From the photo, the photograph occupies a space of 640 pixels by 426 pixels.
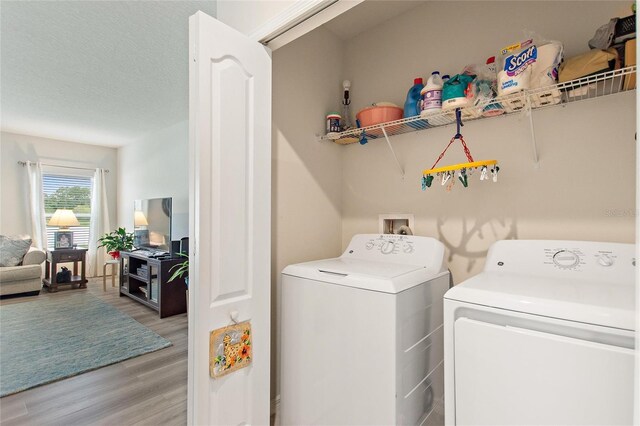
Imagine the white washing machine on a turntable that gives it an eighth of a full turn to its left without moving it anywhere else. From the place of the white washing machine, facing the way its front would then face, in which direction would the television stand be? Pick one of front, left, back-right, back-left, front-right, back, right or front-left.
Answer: back-right

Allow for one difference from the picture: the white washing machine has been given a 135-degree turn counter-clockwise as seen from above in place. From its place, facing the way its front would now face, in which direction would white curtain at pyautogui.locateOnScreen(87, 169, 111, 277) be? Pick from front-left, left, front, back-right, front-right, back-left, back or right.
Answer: back-left

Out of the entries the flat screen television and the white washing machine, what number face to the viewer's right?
0

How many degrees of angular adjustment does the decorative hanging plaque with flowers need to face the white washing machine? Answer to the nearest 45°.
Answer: approximately 45° to its left

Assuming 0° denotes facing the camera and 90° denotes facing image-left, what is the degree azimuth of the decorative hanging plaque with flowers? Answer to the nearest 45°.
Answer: approximately 315°

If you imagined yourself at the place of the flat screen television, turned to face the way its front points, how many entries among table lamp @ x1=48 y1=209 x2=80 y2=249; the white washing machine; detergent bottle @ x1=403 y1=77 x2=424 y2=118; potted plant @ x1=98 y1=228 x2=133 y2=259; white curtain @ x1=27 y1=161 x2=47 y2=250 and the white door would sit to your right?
3

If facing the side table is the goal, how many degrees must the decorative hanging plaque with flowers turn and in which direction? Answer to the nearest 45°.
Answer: approximately 180°

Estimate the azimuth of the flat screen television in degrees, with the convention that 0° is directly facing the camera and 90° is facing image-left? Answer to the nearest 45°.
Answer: approximately 45°

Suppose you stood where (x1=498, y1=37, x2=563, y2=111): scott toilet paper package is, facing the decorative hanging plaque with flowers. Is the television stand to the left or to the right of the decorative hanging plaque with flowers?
right

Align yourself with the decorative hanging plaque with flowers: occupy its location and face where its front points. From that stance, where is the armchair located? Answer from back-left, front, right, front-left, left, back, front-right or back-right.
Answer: back

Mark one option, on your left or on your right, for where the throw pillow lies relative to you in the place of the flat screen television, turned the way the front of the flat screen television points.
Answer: on your right

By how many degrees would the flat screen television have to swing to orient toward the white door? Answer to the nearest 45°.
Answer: approximately 45° to its left

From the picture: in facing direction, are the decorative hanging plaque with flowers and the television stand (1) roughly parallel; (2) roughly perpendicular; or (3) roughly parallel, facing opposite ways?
roughly perpendicular

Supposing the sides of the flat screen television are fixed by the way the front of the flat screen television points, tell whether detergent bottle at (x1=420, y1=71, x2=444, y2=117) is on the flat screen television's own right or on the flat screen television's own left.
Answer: on the flat screen television's own left
